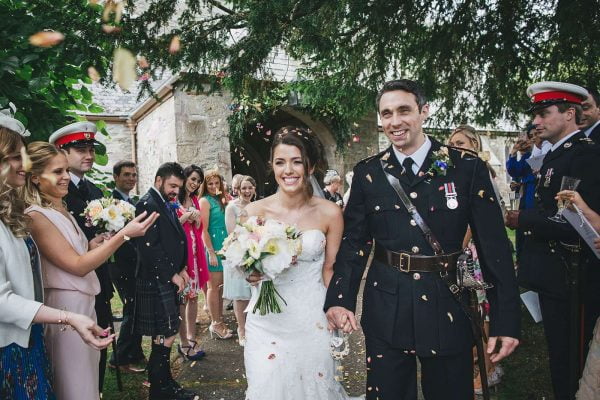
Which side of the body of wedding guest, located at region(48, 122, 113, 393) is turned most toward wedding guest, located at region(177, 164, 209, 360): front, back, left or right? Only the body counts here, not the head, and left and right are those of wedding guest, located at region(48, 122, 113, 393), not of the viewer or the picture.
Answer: left

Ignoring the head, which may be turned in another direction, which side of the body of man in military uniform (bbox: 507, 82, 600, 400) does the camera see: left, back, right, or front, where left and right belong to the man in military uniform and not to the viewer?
left

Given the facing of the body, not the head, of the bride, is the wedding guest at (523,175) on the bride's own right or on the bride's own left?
on the bride's own left

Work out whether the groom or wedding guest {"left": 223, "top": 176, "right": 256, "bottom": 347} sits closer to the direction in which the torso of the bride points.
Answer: the groom

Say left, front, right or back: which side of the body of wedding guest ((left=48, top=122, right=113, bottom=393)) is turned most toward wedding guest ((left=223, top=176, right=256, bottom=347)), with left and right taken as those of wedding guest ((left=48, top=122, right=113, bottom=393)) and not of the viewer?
left

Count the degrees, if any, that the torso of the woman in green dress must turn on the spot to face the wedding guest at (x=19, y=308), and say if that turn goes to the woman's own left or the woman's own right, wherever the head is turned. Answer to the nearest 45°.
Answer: approximately 45° to the woman's own right

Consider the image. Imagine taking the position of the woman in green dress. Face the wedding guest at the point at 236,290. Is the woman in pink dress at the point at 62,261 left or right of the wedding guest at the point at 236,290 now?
right

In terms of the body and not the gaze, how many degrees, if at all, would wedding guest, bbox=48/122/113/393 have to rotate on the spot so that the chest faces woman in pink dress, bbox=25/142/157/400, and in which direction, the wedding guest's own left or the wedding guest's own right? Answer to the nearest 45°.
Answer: approximately 45° to the wedding guest's own right

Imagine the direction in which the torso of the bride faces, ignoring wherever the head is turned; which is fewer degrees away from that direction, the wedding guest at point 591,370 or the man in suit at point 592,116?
the wedding guest
